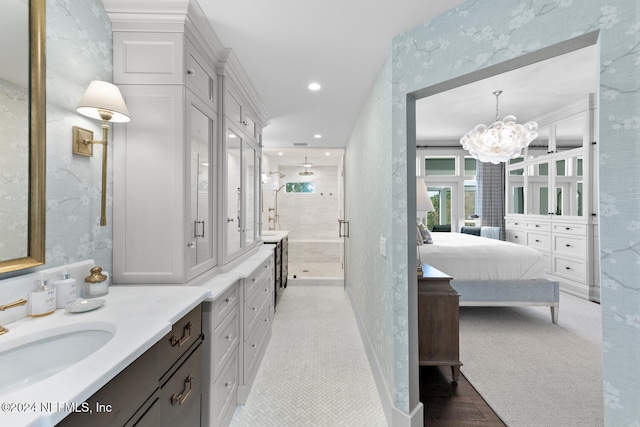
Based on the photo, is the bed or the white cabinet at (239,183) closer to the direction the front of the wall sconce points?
the bed

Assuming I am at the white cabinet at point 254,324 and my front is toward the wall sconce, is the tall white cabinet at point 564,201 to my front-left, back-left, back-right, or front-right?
back-left

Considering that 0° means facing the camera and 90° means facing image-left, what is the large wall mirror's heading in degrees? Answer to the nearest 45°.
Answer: approximately 315°

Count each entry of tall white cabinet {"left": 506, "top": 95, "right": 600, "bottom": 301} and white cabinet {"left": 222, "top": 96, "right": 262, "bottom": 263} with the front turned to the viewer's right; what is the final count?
1

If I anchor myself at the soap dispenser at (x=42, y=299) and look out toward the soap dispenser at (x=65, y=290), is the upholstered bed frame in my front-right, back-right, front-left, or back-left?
front-right

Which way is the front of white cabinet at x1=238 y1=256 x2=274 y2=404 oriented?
to the viewer's right

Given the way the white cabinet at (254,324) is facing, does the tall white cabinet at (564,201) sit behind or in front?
in front

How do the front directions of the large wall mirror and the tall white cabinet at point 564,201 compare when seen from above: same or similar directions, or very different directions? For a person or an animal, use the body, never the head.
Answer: very different directions

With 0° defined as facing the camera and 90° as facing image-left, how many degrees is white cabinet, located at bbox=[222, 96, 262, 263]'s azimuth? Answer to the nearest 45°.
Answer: approximately 270°

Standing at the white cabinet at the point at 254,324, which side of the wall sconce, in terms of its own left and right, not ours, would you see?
left

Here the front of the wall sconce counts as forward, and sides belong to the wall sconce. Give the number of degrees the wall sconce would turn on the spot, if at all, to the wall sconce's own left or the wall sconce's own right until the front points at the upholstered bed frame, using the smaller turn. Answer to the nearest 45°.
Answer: approximately 45° to the wall sconce's own left

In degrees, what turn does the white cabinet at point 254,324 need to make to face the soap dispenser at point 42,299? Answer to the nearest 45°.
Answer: approximately 135° to its right
